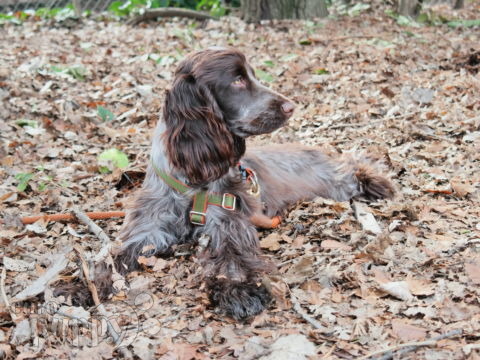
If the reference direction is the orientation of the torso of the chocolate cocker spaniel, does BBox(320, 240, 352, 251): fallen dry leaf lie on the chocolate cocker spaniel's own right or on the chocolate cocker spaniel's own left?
on the chocolate cocker spaniel's own left

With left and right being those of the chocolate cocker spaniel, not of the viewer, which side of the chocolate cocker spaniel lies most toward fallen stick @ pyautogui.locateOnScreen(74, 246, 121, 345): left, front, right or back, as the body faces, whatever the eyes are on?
front

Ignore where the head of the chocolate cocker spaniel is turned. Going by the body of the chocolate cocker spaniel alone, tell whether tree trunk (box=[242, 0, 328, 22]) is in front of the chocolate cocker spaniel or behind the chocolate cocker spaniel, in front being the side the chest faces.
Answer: behind

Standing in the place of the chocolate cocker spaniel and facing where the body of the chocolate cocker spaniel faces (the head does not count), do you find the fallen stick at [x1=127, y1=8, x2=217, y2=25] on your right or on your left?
on your right

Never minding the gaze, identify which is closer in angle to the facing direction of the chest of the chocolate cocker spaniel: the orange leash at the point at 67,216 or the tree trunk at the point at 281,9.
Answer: the orange leash

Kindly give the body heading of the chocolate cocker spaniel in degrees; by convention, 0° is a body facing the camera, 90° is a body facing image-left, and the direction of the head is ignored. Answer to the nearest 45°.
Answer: approximately 45°

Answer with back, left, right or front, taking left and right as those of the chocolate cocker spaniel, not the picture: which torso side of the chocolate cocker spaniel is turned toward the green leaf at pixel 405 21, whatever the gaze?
back

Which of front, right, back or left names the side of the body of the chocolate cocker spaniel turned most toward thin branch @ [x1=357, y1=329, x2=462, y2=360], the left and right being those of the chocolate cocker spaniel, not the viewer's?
left

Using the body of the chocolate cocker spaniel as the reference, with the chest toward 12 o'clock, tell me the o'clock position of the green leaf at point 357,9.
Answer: The green leaf is roughly at 5 o'clock from the chocolate cocker spaniel.

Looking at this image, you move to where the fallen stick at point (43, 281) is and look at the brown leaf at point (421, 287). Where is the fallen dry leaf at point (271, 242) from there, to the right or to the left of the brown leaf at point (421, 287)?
left
